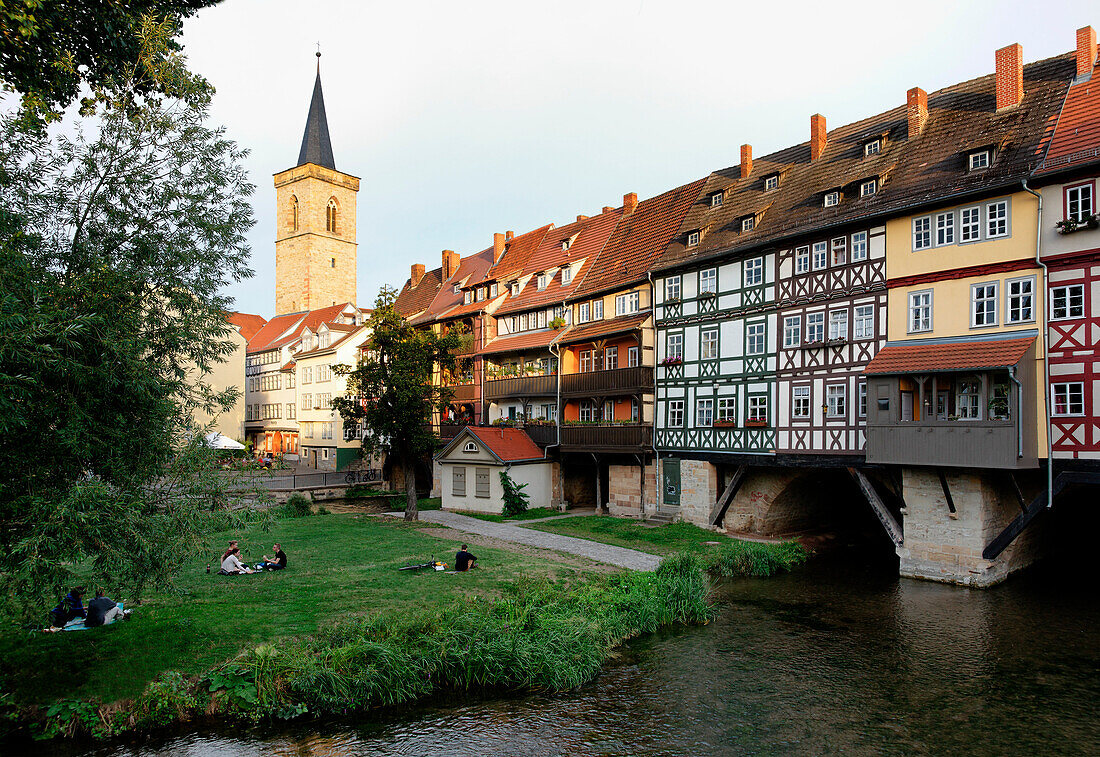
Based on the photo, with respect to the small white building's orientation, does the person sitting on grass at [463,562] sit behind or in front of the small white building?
in front

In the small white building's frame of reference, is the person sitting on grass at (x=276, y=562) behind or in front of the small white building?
in front

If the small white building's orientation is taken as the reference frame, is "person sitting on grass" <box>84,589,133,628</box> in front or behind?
in front

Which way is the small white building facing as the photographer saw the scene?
facing the viewer and to the left of the viewer
